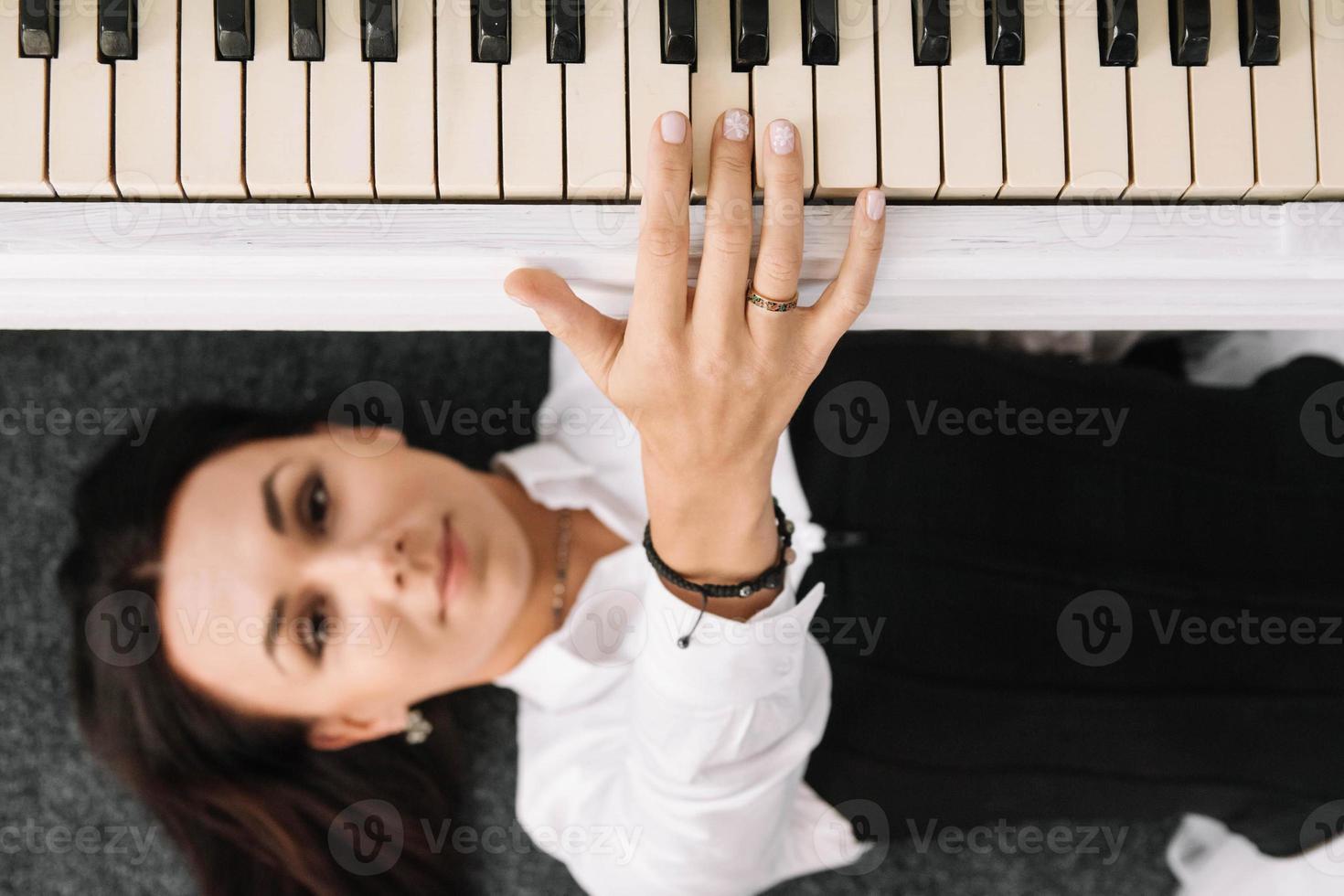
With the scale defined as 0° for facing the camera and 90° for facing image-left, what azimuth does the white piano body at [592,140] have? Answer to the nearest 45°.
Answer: approximately 0°
